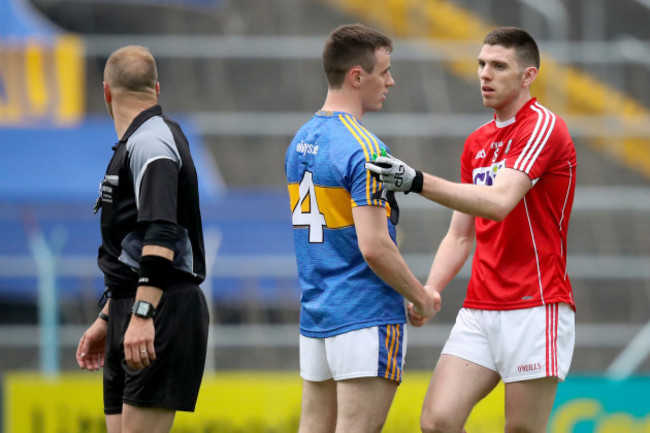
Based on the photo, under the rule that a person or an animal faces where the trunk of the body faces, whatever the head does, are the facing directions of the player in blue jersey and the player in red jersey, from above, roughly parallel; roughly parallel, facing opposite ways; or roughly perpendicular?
roughly parallel, facing opposite ways

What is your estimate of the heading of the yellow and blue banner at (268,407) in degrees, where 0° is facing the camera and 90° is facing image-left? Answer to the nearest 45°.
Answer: approximately 0°

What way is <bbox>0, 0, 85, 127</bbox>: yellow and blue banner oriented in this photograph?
toward the camera

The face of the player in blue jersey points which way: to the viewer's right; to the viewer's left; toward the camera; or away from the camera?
to the viewer's right

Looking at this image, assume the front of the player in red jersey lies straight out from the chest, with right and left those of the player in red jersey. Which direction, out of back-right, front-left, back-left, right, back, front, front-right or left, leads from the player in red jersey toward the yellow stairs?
back-right

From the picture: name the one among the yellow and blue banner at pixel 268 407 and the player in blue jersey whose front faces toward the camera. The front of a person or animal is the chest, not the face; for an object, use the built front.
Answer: the yellow and blue banner

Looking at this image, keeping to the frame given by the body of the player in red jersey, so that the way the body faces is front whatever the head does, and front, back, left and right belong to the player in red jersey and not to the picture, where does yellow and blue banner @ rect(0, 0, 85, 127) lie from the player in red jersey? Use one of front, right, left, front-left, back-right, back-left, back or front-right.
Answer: right

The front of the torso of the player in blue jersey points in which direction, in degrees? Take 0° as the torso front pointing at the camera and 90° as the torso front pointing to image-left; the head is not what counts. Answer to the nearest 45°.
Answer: approximately 225°

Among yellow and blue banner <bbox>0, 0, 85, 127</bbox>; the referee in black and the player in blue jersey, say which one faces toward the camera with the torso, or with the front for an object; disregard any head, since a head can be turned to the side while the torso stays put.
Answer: the yellow and blue banner

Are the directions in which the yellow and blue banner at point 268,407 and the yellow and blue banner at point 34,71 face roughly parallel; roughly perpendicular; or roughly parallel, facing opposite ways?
roughly parallel

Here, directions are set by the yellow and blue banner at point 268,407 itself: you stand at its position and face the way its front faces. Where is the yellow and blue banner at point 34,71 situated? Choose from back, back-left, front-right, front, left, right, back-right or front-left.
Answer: back-right

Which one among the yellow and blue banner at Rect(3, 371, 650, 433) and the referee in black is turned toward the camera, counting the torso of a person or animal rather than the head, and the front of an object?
the yellow and blue banner

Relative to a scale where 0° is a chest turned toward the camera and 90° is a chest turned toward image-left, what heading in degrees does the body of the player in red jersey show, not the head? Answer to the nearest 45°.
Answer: approximately 45°
